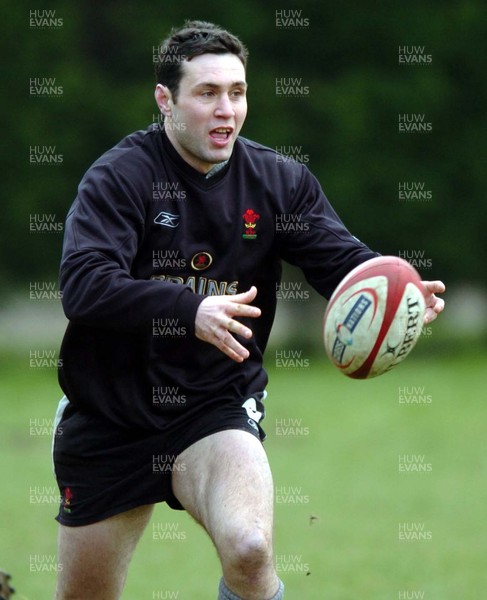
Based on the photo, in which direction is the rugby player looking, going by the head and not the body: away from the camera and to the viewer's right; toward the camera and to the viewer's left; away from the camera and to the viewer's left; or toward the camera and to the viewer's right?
toward the camera and to the viewer's right

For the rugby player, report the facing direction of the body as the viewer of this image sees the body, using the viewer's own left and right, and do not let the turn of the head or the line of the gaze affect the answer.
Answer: facing the viewer and to the right of the viewer
